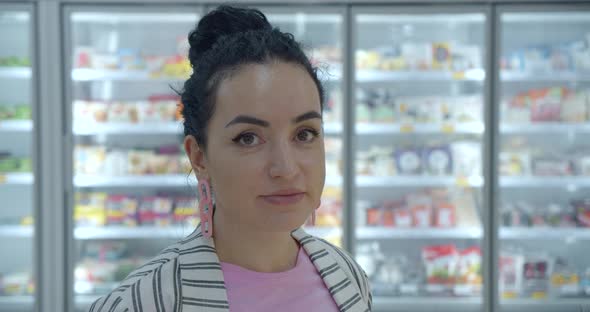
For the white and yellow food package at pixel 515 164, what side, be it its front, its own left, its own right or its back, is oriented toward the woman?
front

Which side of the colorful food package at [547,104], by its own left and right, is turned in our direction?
front

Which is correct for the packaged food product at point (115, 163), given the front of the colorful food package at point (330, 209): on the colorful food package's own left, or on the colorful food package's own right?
on the colorful food package's own right

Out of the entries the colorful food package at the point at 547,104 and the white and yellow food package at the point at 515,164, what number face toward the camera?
2

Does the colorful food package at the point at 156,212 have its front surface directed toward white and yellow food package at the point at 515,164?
no

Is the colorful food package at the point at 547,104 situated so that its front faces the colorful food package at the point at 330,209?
no

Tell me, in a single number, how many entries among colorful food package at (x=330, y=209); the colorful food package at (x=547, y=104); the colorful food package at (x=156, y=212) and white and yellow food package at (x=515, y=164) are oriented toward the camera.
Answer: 4

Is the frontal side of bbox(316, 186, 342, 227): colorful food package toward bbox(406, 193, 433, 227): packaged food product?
no

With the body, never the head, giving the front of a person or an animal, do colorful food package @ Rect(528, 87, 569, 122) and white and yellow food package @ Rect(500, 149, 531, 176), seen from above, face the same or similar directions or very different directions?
same or similar directions

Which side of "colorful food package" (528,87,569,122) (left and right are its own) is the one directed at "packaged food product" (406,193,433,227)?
right

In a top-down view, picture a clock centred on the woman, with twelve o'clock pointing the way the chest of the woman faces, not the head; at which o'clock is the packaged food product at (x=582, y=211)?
The packaged food product is roughly at 9 o'clock from the woman.

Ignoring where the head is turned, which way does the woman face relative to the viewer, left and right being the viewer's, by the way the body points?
facing the viewer and to the right of the viewer

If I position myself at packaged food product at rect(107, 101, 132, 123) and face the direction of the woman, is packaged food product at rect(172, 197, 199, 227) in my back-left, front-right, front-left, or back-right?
front-left

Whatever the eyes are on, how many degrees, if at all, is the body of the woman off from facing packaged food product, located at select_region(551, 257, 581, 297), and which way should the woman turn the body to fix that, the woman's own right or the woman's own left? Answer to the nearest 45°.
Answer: approximately 90° to the woman's own left

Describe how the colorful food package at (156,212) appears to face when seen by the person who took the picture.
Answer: facing the viewer

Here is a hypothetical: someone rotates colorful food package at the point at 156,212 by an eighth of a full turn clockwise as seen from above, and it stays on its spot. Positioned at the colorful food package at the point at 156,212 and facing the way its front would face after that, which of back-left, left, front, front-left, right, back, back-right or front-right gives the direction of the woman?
front-left

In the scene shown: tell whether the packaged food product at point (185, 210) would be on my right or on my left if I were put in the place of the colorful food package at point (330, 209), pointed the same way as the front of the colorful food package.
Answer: on my right
